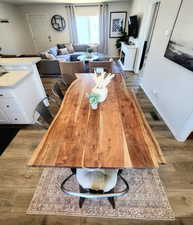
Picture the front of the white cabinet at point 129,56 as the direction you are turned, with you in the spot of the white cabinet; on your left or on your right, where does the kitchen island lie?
on your left

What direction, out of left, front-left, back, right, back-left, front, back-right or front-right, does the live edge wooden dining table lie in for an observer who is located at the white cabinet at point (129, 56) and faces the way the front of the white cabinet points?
left

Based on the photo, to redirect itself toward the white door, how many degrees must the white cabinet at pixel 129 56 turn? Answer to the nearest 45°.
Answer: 0° — it already faces it

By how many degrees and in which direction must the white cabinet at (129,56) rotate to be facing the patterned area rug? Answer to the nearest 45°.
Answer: approximately 90° to its left

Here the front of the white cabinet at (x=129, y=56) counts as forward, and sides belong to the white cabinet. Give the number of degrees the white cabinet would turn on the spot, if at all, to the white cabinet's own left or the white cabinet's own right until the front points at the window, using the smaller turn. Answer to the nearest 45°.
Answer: approximately 45° to the white cabinet's own right

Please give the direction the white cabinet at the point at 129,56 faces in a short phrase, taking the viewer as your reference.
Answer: facing to the left of the viewer

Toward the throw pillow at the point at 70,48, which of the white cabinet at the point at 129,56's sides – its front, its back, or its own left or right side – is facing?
front

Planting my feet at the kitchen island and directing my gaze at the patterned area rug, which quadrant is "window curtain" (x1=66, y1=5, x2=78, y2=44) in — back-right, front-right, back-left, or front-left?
back-left

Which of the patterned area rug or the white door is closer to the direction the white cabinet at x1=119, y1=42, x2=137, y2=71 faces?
the white door
